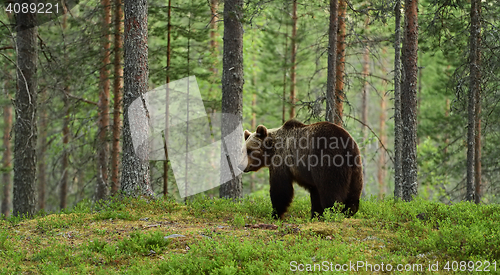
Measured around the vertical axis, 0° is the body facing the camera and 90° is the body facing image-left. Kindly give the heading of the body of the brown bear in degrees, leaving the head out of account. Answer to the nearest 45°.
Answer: approximately 135°

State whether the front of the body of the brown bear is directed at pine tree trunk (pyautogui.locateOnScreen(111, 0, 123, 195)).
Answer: yes

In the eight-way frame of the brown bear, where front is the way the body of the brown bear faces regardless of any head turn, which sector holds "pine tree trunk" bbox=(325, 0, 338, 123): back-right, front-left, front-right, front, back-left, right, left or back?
front-right

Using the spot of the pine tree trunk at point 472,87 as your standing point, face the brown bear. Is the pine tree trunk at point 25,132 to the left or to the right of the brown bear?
right

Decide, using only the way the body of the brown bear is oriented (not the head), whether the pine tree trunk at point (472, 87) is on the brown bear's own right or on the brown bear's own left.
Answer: on the brown bear's own right

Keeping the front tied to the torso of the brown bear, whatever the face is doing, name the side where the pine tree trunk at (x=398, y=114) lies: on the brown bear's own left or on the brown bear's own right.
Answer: on the brown bear's own right

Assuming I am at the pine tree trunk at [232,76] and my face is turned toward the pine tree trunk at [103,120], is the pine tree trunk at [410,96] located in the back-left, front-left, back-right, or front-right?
back-right

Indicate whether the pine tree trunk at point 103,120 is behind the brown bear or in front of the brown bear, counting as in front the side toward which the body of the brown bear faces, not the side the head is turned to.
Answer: in front

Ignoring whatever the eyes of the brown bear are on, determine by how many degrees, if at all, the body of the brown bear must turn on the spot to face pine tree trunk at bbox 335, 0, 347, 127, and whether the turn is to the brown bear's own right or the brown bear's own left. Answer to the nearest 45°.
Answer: approximately 45° to the brown bear's own right
